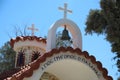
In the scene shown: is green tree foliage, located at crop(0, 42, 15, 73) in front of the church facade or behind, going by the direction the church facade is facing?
behind
